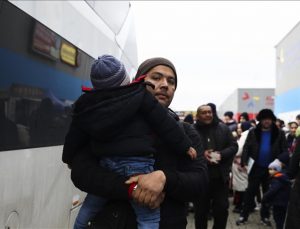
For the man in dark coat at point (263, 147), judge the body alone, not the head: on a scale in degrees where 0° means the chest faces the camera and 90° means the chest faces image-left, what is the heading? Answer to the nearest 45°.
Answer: approximately 0°

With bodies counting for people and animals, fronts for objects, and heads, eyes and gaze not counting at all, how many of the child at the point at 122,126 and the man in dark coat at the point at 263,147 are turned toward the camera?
1

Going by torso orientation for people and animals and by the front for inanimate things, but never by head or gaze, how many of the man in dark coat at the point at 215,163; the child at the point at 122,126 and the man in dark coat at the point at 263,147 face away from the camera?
1

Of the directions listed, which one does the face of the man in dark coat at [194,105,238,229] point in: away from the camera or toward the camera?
toward the camera

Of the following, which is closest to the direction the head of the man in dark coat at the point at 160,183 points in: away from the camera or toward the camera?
toward the camera

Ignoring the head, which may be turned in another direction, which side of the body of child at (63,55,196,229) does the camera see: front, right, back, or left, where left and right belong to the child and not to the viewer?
back

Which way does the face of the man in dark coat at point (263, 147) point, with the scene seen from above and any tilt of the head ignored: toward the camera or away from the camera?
toward the camera

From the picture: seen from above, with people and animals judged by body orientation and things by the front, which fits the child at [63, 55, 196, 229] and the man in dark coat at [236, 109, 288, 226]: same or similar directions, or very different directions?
very different directions

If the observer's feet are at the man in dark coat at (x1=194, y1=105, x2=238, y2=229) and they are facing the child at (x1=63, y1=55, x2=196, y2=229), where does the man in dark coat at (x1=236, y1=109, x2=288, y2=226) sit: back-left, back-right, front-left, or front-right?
back-left

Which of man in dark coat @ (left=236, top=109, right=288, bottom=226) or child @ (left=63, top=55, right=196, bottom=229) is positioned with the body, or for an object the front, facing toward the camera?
the man in dark coat

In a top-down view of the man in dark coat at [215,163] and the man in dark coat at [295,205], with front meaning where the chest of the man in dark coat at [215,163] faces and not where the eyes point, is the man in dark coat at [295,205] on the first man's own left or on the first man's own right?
on the first man's own left
